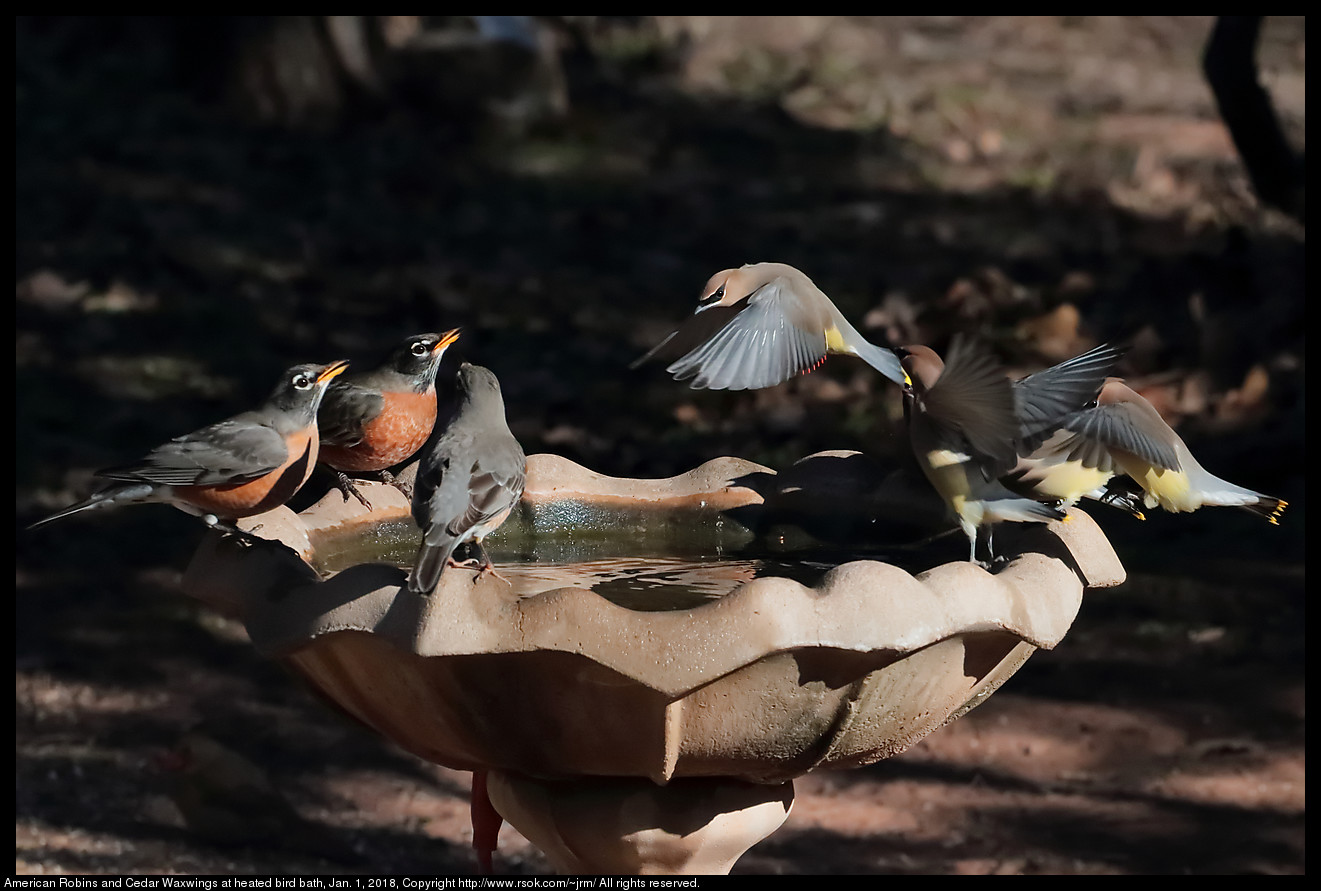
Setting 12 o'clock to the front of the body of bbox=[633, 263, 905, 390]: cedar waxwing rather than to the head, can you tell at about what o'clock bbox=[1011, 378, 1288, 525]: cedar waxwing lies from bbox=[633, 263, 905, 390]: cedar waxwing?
bbox=[1011, 378, 1288, 525]: cedar waxwing is roughly at 7 o'clock from bbox=[633, 263, 905, 390]: cedar waxwing.

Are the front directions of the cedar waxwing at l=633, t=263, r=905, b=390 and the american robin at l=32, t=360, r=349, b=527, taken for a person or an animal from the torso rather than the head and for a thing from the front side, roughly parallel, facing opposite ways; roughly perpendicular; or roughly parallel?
roughly parallel, facing opposite ways

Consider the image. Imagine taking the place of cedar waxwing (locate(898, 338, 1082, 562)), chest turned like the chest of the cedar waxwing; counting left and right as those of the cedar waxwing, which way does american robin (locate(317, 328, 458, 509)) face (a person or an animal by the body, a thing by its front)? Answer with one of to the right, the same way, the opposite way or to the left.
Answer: the opposite way

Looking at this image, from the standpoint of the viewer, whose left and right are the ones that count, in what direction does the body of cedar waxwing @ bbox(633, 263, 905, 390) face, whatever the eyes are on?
facing to the left of the viewer

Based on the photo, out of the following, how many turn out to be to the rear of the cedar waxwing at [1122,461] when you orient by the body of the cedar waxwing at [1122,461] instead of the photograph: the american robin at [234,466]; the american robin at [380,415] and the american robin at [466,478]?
0

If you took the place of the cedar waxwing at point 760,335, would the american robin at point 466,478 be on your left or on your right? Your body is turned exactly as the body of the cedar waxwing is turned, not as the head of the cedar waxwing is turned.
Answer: on your left

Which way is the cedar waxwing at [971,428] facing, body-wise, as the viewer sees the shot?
to the viewer's left

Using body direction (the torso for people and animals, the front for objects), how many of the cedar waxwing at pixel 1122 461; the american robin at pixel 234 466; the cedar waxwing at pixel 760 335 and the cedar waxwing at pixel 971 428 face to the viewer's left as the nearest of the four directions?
3

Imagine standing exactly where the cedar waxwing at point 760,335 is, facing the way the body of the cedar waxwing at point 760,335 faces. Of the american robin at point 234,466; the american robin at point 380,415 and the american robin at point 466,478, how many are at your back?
0

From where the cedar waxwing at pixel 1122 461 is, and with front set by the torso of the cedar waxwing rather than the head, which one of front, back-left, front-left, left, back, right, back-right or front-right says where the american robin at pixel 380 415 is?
front

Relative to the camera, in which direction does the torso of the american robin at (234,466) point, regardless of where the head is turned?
to the viewer's right

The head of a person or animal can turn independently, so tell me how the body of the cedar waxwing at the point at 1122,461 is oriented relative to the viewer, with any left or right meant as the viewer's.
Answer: facing to the left of the viewer

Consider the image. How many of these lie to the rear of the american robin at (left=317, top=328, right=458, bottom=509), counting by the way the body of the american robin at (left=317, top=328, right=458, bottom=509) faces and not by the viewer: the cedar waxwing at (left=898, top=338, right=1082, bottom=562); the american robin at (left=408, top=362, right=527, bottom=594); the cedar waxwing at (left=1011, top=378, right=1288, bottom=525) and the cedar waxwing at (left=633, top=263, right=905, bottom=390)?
0

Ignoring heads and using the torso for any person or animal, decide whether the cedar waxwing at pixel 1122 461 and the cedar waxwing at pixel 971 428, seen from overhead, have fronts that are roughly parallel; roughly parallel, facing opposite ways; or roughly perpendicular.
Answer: roughly parallel

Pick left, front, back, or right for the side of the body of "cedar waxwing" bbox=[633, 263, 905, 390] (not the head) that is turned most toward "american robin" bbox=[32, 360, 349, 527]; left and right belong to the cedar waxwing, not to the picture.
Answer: front

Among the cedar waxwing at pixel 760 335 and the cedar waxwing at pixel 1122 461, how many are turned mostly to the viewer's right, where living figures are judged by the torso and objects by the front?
0
